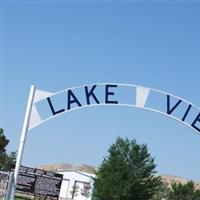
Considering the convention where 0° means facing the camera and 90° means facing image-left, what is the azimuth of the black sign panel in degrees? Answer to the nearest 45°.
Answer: approximately 0°

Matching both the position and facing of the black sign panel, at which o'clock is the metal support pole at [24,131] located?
The metal support pole is roughly at 12 o'clock from the black sign panel.

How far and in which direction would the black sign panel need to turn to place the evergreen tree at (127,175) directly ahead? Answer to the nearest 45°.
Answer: approximately 135° to its left

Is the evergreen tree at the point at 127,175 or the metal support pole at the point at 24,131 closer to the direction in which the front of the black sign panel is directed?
the metal support pole

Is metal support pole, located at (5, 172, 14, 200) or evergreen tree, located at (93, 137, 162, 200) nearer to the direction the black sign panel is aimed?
the metal support pole
